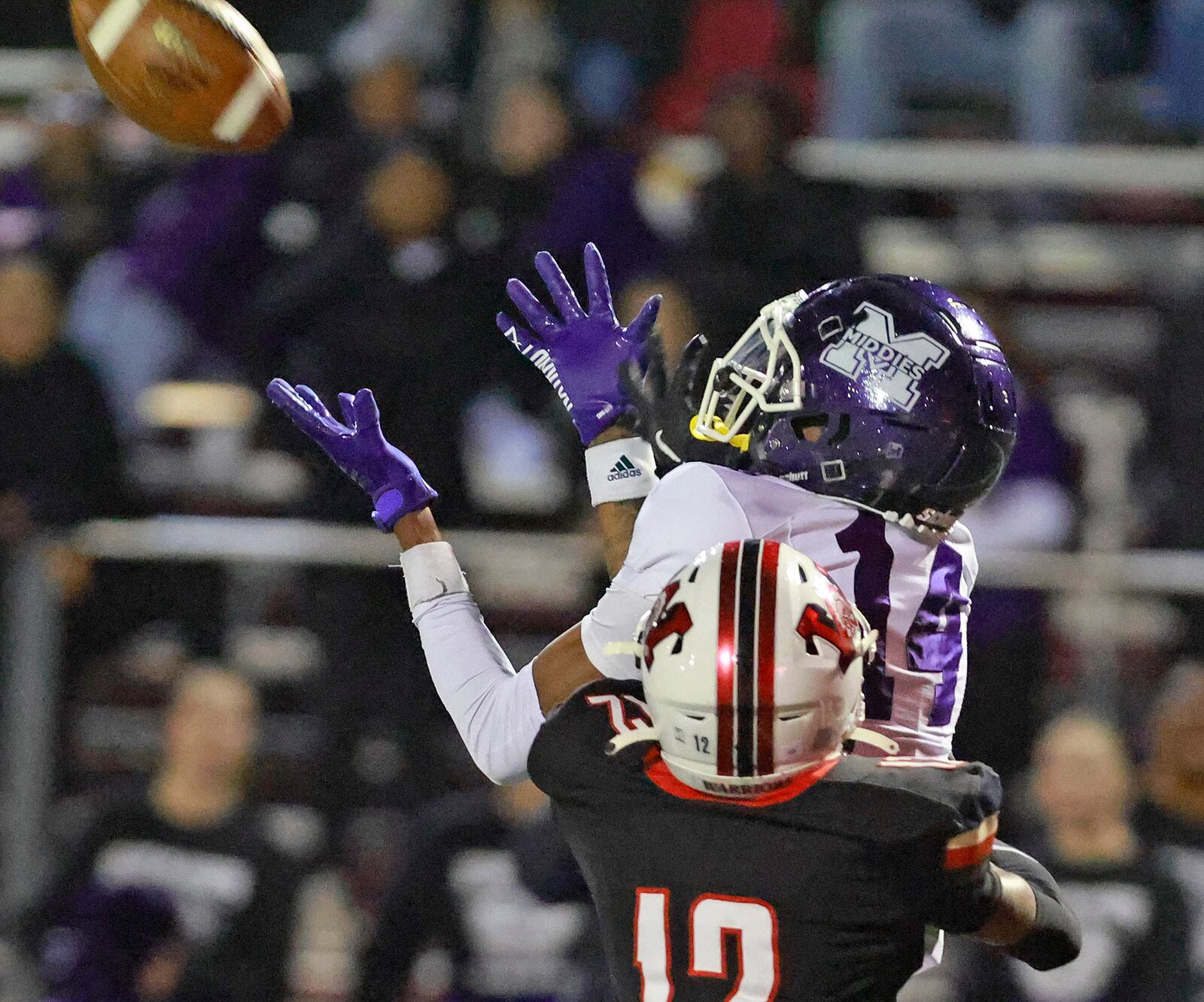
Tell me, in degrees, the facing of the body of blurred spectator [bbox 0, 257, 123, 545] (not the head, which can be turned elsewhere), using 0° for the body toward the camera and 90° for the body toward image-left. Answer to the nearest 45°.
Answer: approximately 0°

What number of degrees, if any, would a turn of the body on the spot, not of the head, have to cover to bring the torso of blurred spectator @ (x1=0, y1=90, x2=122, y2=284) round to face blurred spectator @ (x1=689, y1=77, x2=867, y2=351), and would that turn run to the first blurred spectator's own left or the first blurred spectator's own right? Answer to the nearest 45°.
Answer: approximately 45° to the first blurred spectator's own left

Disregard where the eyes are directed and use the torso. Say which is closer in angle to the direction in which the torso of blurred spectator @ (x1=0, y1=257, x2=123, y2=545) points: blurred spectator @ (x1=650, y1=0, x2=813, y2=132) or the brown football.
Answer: the brown football

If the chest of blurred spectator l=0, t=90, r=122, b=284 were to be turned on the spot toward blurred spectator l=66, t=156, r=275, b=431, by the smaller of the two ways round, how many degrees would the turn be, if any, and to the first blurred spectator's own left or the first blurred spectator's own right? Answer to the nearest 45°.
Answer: approximately 45° to the first blurred spectator's own left

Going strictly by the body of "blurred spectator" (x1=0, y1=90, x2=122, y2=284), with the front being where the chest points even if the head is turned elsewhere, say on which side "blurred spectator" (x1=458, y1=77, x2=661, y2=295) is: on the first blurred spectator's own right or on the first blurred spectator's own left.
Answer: on the first blurred spectator's own left

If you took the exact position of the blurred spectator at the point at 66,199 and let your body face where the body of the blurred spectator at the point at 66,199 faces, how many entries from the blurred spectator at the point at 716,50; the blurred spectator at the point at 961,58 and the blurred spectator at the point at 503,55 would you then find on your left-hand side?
3

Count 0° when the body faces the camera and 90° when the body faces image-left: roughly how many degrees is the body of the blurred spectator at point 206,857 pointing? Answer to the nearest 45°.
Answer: approximately 0°

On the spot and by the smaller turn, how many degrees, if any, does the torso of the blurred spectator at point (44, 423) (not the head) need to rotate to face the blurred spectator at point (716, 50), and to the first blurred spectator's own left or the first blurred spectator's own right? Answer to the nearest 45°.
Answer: approximately 90° to the first blurred spectator's own left
